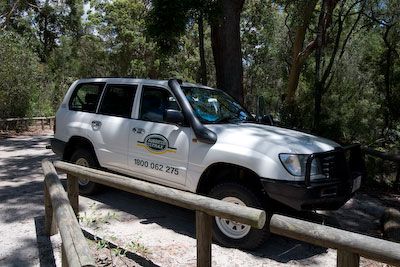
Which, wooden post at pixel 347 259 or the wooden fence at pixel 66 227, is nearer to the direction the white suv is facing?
the wooden post

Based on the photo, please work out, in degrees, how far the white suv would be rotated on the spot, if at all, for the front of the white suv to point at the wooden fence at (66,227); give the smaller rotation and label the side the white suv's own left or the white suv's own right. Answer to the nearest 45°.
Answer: approximately 90° to the white suv's own right

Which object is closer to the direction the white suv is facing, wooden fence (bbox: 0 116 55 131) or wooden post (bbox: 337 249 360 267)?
the wooden post

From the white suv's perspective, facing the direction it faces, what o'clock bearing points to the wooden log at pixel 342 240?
The wooden log is roughly at 1 o'clock from the white suv.

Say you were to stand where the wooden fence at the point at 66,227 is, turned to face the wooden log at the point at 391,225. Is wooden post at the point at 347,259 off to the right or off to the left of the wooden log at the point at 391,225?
right

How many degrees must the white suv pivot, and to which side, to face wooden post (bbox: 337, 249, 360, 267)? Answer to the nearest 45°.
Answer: approximately 45° to its right

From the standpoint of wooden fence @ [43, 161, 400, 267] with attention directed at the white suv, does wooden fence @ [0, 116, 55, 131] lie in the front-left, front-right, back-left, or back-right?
front-left

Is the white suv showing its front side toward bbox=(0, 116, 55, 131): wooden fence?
no

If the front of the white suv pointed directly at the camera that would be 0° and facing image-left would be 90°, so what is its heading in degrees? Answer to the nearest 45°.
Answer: approximately 315°
